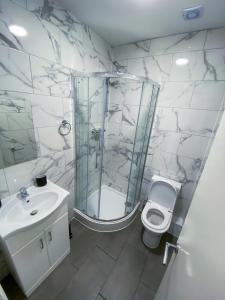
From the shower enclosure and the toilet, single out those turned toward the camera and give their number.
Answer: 2

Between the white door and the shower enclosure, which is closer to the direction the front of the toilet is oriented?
the white door

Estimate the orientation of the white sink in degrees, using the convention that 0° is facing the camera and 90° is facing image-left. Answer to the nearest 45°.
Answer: approximately 315°

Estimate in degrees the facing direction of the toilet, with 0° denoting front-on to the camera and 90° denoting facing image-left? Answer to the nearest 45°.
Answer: approximately 0°

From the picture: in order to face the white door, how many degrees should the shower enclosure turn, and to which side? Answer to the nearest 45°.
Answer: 0° — it already faces it

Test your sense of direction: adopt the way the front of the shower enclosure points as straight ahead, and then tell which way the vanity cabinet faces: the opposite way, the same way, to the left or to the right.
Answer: to the left

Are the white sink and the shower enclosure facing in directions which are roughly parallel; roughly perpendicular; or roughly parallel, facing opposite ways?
roughly perpendicular

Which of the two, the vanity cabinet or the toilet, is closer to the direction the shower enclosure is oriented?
the vanity cabinet

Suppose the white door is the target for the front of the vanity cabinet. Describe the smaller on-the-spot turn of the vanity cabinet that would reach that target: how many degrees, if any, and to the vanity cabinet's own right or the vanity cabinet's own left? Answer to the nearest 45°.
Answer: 0° — it already faces it
